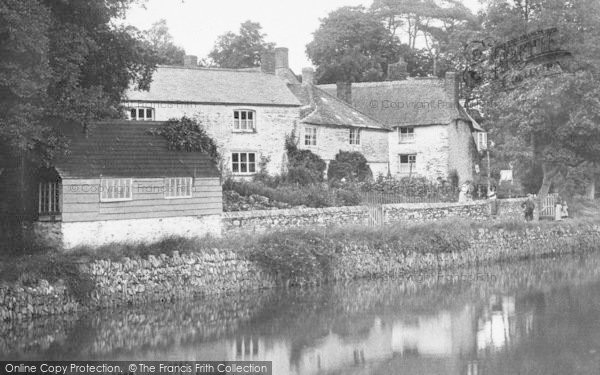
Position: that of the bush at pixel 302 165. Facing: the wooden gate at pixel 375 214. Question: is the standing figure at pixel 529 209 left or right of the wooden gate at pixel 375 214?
left

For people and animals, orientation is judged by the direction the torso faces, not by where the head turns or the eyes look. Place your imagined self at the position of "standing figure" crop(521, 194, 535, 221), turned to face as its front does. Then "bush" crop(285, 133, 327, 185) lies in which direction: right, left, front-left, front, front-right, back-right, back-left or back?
right

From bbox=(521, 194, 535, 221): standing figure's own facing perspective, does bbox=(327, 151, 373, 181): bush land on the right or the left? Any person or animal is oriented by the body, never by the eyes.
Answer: on its right

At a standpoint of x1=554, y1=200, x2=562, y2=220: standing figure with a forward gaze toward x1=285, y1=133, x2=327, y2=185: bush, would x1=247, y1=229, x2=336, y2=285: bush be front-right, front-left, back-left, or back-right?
front-left

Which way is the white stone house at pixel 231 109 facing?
toward the camera

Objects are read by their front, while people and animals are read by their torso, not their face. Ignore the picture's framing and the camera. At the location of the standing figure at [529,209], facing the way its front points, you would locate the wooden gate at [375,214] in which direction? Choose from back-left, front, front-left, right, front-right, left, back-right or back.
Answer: front-right

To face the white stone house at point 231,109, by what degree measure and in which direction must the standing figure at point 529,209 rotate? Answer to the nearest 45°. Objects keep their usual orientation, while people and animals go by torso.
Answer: approximately 90° to its right

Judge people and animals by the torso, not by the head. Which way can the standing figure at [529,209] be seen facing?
toward the camera

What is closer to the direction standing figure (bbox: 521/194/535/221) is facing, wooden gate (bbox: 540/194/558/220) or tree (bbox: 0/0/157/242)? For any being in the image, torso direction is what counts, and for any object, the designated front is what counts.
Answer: the tree

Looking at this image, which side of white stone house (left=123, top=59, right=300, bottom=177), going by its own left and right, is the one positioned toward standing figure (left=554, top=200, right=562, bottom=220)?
left

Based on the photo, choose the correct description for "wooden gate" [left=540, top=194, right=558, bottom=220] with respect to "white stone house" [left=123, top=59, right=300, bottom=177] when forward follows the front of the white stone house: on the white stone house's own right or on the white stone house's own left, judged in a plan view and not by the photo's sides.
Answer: on the white stone house's own left

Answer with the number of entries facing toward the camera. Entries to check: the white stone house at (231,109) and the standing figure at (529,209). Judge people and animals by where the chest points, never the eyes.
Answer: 2

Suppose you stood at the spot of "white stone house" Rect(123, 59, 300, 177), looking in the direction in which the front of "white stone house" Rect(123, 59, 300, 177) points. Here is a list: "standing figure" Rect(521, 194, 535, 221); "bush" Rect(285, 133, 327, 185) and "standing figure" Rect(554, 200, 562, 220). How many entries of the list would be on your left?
3

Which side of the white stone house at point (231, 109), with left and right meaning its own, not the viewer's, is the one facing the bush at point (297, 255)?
front

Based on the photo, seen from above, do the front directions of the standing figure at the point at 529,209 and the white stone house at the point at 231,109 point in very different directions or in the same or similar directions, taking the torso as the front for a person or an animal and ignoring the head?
same or similar directions

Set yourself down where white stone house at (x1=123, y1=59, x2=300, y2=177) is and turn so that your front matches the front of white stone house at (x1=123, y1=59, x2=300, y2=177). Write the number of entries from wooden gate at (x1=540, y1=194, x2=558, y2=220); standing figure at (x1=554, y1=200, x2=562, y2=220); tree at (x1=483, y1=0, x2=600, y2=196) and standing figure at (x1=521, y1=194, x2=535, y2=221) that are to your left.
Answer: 4

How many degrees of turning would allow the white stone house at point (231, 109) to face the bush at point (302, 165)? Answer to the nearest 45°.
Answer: approximately 90° to its left
